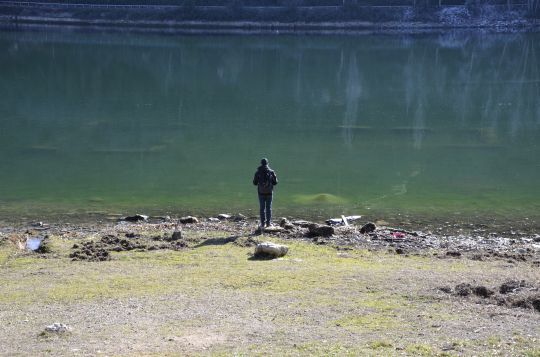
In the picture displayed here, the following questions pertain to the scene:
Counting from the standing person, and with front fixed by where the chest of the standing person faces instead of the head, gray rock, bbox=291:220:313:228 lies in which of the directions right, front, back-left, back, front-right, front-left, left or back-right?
front-right

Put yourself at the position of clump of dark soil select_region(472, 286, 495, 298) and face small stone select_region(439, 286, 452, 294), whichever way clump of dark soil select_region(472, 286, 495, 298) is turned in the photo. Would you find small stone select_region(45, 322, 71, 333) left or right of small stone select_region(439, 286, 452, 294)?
left

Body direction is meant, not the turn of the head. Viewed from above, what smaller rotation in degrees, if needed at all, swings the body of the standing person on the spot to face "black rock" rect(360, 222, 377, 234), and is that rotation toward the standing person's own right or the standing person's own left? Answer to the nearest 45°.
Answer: approximately 90° to the standing person's own right

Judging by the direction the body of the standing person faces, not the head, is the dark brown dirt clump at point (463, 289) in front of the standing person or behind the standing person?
behind

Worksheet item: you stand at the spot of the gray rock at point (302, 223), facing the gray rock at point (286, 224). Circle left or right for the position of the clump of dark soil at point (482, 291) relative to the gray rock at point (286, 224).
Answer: left

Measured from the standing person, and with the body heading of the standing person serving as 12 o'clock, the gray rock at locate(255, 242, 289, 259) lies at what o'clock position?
The gray rock is roughly at 6 o'clock from the standing person.

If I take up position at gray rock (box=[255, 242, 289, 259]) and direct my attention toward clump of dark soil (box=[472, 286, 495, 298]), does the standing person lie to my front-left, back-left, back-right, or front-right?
back-left

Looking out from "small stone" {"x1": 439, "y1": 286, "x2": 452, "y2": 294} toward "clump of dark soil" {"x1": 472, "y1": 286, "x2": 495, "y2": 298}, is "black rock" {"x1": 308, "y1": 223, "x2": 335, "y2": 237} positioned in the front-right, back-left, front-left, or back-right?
back-left

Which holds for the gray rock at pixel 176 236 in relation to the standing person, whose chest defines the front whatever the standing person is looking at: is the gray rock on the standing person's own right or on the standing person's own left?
on the standing person's own left

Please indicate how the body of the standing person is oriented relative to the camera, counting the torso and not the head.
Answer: away from the camera

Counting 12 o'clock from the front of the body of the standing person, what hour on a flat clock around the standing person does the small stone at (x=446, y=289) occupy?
The small stone is roughly at 5 o'clock from the standing person.

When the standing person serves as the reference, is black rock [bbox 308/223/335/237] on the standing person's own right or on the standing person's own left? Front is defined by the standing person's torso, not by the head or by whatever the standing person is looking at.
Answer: on the standing person's own right
